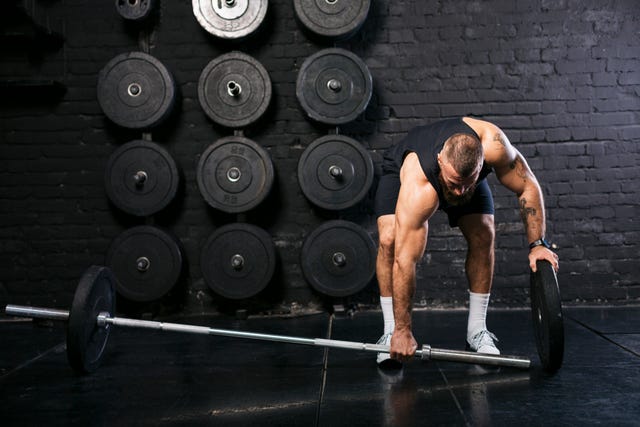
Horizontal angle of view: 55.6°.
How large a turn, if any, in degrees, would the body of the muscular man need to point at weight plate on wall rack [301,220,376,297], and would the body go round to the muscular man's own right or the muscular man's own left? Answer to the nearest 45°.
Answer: approximately 135° to the muscular man's own right

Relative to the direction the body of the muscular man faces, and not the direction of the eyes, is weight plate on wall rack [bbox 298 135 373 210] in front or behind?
behind

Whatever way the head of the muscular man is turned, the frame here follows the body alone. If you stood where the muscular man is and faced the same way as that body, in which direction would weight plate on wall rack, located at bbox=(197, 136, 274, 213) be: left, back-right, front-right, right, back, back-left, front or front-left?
back-right

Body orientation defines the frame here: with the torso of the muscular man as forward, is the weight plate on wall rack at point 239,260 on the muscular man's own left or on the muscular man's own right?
on the muscular man's own right

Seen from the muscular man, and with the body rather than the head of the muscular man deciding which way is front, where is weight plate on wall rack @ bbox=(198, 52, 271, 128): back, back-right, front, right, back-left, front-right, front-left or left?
back-right

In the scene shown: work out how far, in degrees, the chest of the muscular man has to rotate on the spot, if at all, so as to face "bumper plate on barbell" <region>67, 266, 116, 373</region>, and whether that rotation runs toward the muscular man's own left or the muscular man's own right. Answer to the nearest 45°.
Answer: approximately 90° to the muscular man's own right

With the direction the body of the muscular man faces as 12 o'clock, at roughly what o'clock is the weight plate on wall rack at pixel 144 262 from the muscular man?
The weight plate on wall rack is roughly at 4 o'clock from the muscular man.

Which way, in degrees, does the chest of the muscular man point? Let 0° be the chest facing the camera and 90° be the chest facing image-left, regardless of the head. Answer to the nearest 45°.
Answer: approximately 0°

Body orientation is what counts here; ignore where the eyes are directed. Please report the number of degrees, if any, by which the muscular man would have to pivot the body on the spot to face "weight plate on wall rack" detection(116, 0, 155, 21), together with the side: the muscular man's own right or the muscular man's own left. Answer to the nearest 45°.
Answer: approximately 135° to the muscular man's own right

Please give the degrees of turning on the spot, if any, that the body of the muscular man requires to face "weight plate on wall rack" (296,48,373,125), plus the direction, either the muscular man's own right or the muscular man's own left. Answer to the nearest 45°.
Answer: approximately 135° to the muscular man's own right

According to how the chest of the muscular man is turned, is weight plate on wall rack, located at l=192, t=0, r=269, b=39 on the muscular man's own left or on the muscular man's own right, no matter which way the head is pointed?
on the muscular man's own right
